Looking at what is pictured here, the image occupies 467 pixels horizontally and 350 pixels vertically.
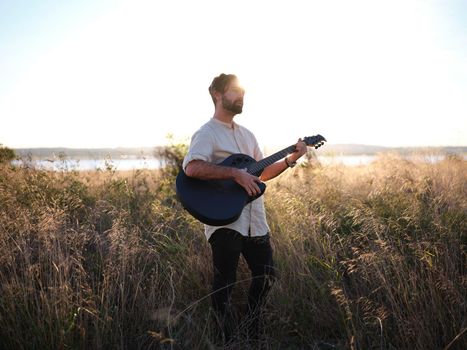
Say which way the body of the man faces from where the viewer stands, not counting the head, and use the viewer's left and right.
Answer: facing the viewer and to the right of the viewer

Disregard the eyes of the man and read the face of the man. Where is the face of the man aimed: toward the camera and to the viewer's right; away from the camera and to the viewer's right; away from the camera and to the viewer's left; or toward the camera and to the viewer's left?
toward the camera and to the viewer's right
